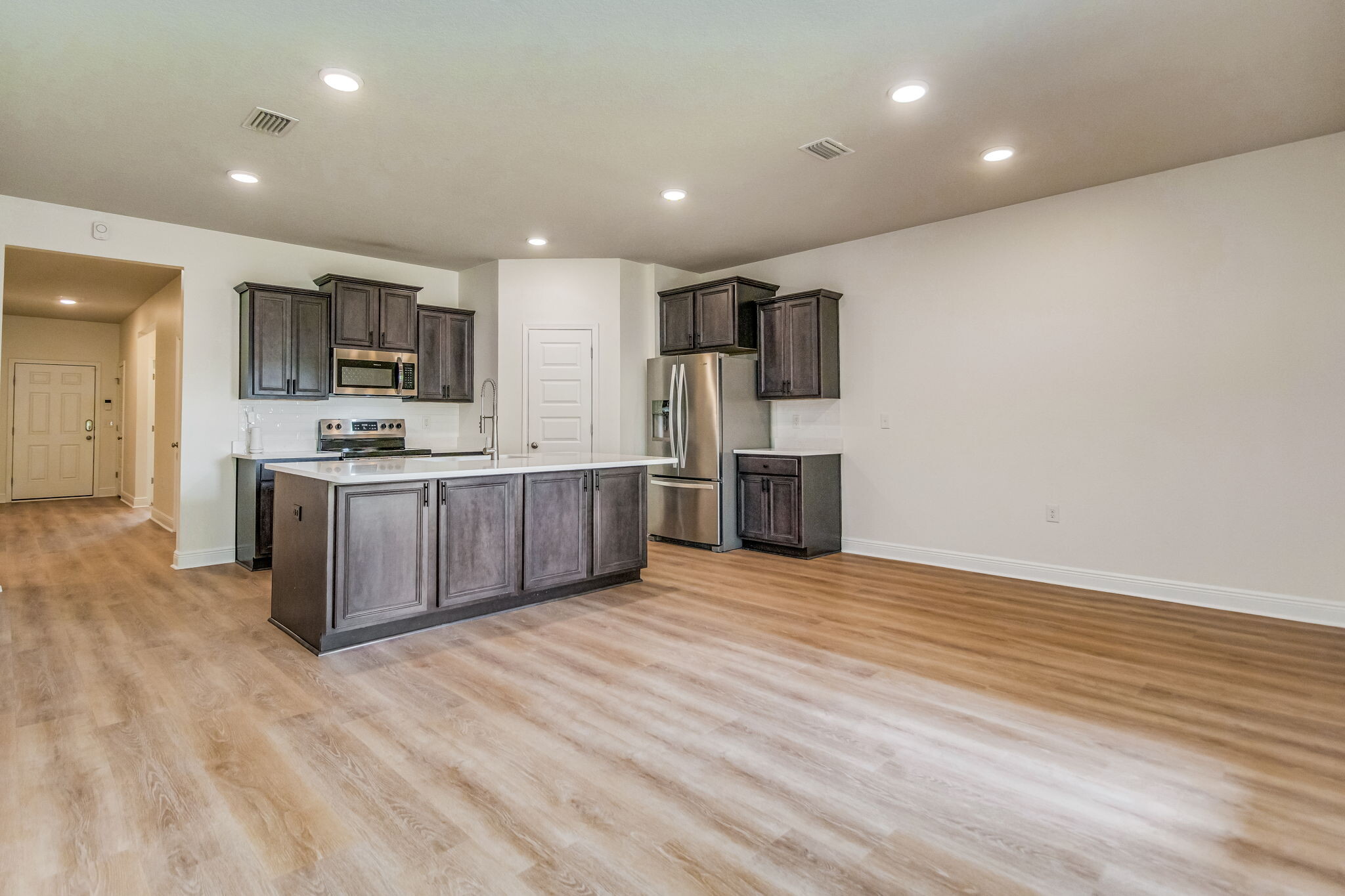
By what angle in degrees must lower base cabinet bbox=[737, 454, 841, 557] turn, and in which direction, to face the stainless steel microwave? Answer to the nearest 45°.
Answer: approximately 45° to its right

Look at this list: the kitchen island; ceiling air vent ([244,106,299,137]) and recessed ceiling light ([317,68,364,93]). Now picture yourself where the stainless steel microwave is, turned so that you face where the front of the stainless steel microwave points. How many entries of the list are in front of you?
3

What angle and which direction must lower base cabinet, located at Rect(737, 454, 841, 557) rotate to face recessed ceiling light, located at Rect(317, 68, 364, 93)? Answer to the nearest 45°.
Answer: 0° — it already faces it

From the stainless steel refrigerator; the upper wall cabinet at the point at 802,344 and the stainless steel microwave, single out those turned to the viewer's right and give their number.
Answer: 0

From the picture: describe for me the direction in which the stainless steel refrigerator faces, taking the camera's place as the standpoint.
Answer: facing the viewer and to the left of the viewer

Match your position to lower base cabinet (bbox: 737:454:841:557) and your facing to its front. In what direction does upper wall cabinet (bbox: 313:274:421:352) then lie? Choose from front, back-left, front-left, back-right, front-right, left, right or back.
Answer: front-right

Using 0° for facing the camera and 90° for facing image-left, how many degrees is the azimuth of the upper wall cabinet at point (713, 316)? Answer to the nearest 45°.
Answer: approximately 45°

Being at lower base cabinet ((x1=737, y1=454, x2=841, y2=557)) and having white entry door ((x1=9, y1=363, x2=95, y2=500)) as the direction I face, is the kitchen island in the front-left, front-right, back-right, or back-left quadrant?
front-left

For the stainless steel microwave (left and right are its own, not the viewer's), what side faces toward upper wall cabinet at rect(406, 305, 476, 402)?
left

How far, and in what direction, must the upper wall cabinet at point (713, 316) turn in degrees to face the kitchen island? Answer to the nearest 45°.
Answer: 0° — it already faces it

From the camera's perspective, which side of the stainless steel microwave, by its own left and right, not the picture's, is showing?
front

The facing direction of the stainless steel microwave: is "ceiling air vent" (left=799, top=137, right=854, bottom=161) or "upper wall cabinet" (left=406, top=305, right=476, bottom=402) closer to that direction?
the ceiling air vent
